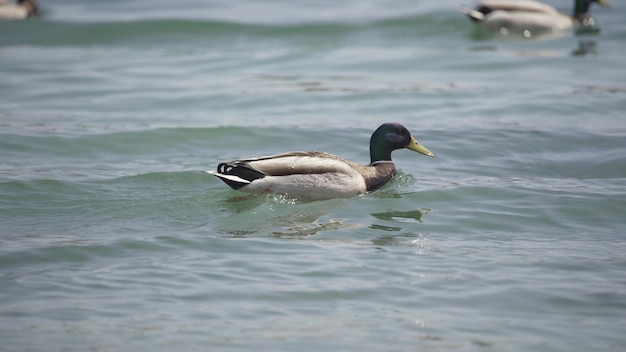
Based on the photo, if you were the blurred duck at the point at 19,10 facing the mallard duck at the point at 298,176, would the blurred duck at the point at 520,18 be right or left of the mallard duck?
left

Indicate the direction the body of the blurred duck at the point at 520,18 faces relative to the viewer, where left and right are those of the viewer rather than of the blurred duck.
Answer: facing to the right of the viewer

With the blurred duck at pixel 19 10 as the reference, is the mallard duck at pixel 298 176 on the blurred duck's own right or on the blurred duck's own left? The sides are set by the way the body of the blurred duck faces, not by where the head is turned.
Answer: on the blurred duck's own right

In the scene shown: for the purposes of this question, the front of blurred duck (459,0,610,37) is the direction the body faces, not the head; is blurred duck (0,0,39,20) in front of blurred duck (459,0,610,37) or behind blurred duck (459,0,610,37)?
behind

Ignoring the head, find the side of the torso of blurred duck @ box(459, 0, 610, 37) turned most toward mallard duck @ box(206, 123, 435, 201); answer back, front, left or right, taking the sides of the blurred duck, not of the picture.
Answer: right

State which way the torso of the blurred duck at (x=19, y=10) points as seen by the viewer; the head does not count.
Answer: to the viewer's right

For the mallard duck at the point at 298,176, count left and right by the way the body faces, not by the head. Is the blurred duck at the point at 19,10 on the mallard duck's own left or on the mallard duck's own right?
on the mallard duck's own left

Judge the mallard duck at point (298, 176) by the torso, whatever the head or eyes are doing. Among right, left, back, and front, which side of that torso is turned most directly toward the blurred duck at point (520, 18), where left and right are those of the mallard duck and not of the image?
left

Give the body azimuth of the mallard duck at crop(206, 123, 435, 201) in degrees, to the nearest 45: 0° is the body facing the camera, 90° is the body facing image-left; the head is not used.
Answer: approximately 270°
